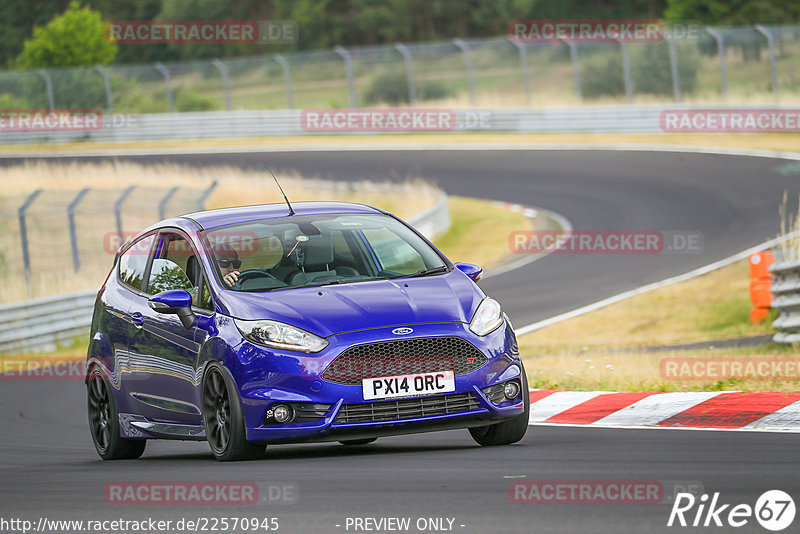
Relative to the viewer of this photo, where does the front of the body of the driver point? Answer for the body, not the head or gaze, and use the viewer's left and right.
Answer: facing the viewer and to the right of the viewer

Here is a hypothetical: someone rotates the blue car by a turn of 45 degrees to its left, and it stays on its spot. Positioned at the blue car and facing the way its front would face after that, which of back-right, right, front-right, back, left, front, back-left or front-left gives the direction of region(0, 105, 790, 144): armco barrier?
left

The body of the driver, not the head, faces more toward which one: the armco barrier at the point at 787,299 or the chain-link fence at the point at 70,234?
the armco barrier

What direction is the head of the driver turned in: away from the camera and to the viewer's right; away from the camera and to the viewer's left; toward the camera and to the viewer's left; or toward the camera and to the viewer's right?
toward the camera and to the viewer's right

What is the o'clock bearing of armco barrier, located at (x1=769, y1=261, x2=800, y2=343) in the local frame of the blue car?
The armco barrier is roughly at 9 o'clock from the blue car.

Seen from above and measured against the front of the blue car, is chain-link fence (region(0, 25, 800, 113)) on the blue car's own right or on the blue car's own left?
on the blue car's own left

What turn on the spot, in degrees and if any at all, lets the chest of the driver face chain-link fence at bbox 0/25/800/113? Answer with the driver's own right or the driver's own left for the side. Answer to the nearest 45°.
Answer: approximately 135° to the driver's own left

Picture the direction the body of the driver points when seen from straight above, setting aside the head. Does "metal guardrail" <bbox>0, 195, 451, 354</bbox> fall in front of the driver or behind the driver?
behind

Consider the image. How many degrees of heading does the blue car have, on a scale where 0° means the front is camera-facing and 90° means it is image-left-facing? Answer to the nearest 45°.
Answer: approximately 315°
